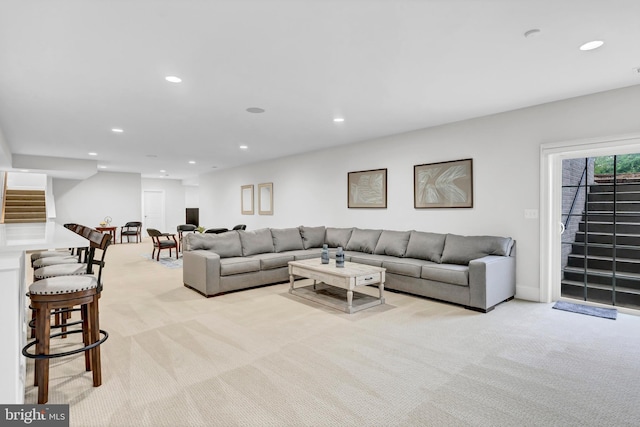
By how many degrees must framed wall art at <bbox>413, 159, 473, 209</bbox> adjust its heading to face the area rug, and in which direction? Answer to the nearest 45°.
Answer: approximately 45° to its right

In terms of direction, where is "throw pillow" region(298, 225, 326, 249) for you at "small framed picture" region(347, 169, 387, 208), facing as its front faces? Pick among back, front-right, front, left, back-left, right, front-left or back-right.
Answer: front-right

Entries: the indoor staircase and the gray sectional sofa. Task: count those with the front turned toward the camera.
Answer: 2

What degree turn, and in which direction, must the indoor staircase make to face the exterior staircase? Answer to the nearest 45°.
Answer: approximately 45° to its left

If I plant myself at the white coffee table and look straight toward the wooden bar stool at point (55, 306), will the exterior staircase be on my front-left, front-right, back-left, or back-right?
back-left

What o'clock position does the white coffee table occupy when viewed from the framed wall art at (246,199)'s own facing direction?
The white coffee table is roughly at 10 o'clock from the framed wall art.

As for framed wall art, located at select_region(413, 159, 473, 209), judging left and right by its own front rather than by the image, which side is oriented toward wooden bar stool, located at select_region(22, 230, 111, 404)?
front

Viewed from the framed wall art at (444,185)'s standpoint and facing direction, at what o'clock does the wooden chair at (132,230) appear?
The wooden chair is roughly at 2 o'clock from the framed wall art.

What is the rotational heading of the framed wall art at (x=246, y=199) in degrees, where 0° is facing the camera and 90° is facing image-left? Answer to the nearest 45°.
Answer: approximately 45°

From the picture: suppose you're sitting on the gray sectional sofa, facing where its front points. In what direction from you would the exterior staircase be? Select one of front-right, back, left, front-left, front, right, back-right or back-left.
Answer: left

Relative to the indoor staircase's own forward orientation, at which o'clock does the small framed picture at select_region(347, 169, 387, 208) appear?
The small framed picture is roughly at 11 o'clock from the indoor staircase.

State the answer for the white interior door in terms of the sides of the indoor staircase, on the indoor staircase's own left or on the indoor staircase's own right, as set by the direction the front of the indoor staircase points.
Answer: on the indoor staircase's own left
